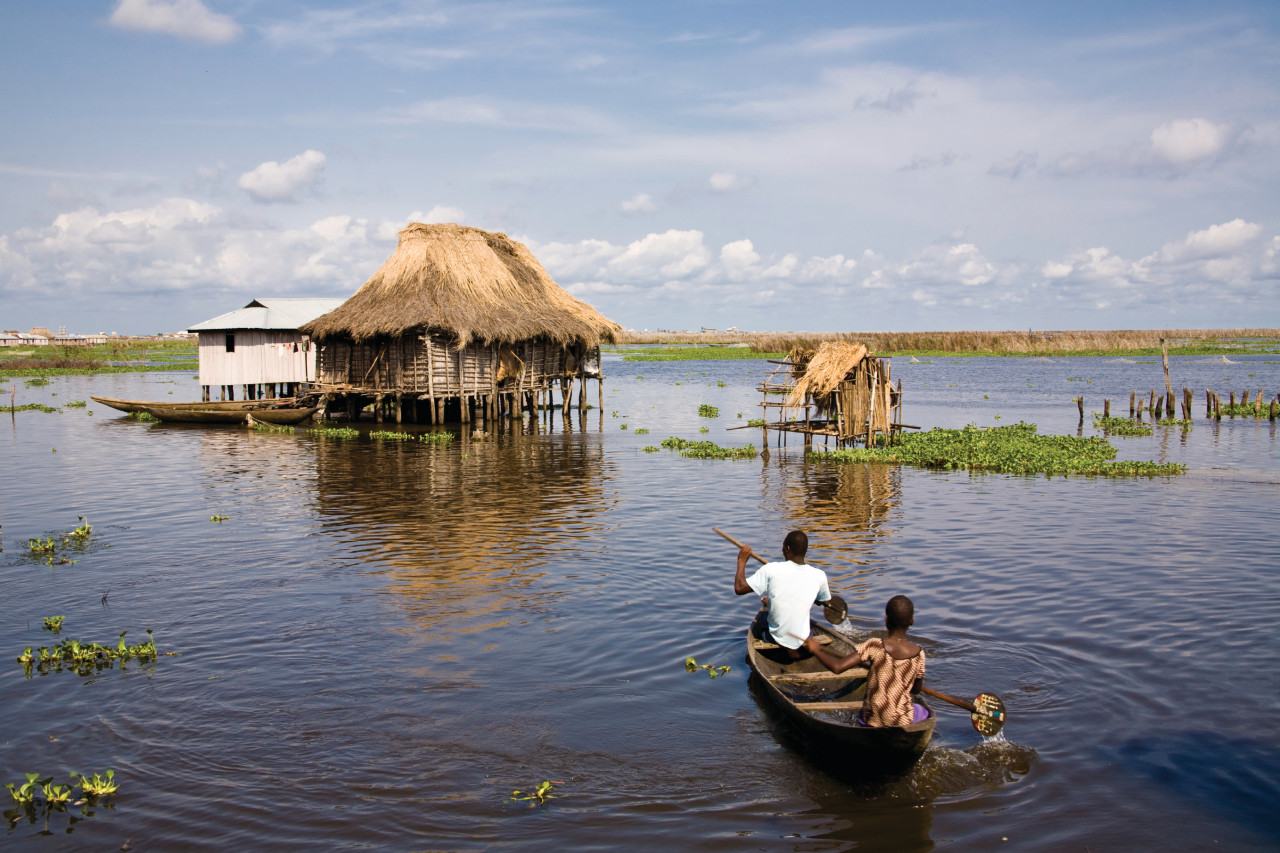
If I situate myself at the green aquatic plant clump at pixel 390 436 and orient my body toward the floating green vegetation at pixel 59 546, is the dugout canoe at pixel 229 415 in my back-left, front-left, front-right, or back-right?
back-right

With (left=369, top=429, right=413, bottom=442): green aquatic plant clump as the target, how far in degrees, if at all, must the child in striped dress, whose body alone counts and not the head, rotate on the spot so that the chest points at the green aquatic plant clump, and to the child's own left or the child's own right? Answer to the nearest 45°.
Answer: approximately 45° to the child's own left

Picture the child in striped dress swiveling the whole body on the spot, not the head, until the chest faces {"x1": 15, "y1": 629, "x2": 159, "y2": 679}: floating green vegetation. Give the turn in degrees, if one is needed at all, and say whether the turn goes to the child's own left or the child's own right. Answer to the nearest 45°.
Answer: approximately 90° to the child's own left

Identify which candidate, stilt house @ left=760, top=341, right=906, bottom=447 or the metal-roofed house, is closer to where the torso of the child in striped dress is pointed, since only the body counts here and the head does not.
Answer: the stilt house

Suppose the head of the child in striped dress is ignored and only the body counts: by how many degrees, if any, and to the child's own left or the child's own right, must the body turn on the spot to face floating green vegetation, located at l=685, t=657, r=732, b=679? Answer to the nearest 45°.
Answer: approximately 45° to the child's own left

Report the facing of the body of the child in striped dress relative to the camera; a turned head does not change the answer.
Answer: away from the camera

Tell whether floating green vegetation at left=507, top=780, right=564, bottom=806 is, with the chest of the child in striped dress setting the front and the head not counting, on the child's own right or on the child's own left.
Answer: on the child's own left

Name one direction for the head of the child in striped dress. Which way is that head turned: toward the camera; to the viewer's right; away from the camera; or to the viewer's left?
away from the camera

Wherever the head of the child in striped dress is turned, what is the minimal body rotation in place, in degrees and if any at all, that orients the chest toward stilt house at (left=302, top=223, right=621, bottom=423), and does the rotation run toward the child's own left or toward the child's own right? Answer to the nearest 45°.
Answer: approximately 45° to the child's own left
